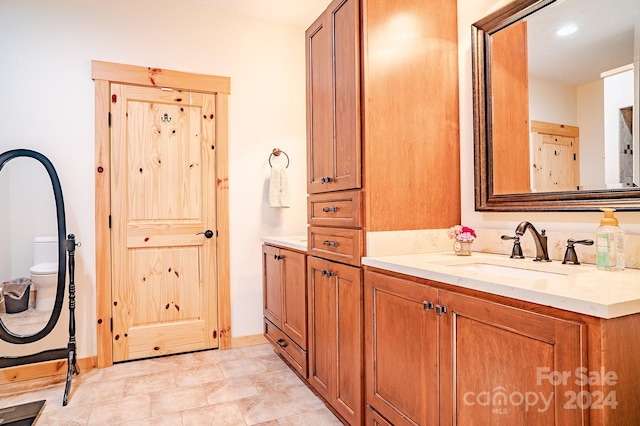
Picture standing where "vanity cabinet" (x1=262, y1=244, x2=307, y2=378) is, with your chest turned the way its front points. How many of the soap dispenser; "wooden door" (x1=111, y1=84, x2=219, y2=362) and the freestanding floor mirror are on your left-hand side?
1

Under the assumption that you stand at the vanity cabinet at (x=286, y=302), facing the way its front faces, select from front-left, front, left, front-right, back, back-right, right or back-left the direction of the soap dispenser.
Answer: left

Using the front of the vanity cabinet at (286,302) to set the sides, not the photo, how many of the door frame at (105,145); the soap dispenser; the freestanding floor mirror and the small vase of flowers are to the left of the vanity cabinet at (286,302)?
2

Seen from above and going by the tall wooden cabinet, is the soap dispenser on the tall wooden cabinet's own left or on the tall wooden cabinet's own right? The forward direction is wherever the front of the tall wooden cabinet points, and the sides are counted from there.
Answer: on the tall wooden cabinet's own left

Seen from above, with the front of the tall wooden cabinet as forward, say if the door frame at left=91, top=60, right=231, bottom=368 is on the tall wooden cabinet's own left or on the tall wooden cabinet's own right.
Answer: on the tall wooden cabinet's own right

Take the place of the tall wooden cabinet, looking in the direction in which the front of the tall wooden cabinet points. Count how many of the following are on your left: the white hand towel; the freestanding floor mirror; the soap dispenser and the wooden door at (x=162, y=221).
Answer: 1

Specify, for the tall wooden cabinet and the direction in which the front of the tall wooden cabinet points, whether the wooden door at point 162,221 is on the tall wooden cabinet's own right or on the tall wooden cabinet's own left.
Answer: on the tall wooden cabinet's own right

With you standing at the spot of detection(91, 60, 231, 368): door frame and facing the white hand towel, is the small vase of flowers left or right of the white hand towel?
right

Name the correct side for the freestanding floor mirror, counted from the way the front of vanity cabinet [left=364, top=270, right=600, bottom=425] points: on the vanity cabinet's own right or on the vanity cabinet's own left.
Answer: on the vanity cabinet's own right

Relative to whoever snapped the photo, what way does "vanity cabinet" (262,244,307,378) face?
facing the viewer and to the left of the viewer

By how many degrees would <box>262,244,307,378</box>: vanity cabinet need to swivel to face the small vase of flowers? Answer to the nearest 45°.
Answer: approximately 90° to its left

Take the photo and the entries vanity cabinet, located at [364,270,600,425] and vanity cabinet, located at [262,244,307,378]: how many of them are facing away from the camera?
0

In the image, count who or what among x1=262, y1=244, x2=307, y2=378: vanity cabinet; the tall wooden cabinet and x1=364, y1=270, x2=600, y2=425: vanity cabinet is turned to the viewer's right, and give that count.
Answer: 0

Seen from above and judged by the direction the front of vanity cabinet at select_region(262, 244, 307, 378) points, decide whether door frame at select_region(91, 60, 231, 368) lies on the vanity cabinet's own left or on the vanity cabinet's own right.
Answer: on the vanity cabinet's own right

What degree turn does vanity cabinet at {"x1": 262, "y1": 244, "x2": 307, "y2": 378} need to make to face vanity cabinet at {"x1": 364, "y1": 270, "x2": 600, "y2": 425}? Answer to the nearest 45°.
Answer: approximately 45° to its left

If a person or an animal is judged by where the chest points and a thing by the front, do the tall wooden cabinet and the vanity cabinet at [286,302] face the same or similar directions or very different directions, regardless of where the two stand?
same or similar directions

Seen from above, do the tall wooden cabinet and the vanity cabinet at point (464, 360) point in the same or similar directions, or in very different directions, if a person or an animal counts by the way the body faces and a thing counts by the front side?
same or similar directions
